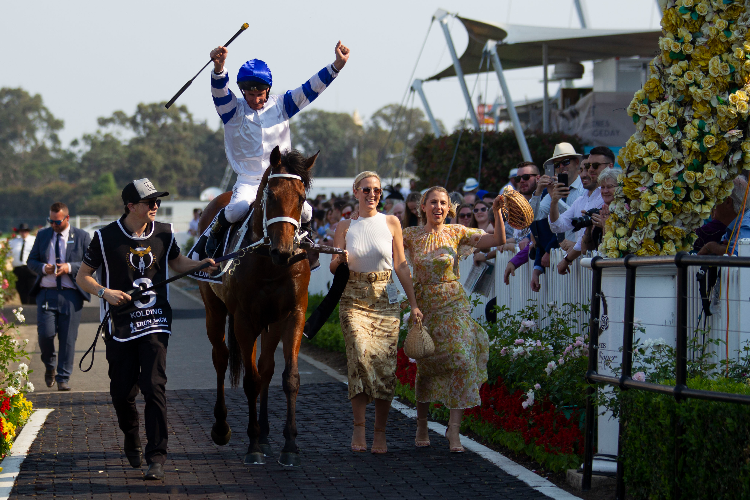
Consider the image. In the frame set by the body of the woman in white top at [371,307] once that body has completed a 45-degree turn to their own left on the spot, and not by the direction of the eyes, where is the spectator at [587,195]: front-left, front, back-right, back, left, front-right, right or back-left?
left

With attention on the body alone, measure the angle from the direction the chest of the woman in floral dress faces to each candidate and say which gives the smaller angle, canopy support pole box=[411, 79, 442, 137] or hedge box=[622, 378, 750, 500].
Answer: the hedge

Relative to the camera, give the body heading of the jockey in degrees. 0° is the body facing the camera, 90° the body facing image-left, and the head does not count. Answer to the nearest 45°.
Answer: approximately 0°

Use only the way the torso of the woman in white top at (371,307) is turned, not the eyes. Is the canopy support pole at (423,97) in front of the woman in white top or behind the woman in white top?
behind

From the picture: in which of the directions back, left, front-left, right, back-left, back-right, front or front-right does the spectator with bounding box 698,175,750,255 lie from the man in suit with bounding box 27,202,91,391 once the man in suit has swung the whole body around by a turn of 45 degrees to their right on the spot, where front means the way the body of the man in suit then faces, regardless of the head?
left

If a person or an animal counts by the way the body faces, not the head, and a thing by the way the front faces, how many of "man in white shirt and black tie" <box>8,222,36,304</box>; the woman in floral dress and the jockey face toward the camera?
3

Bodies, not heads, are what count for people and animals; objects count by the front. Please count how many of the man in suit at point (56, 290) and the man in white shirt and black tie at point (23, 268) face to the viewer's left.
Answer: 0

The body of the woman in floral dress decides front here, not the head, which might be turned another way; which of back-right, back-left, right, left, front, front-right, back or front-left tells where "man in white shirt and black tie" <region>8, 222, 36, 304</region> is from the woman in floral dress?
back-right

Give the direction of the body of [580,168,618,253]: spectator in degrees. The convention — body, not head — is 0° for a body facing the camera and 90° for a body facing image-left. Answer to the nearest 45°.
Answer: approximately 45°

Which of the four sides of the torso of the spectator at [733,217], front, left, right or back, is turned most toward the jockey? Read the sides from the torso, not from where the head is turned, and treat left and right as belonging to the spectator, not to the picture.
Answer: front

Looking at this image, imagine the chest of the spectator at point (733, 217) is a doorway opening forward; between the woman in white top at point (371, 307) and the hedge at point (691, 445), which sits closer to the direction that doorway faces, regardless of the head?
the woman in white top

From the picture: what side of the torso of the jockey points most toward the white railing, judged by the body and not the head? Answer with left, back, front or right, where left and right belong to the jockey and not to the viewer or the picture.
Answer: left
